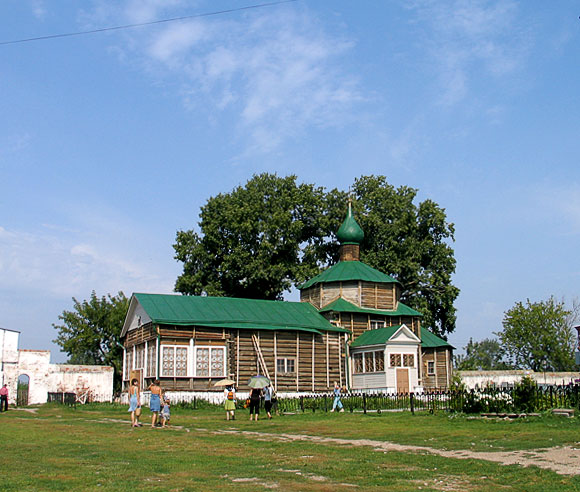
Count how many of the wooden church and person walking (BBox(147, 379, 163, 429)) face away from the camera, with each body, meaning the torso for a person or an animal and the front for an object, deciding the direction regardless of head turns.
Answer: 1

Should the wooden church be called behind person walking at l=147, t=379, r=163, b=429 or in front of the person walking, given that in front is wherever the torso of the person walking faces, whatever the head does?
in front

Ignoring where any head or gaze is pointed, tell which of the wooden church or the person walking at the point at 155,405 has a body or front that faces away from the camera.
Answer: the person walking

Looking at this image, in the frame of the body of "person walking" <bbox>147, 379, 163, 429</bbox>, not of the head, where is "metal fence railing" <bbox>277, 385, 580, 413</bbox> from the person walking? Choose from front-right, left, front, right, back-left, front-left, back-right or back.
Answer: right

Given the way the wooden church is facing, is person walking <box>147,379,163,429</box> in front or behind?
in front

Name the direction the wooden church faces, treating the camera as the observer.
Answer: facing the viewer and to the left of the viewer

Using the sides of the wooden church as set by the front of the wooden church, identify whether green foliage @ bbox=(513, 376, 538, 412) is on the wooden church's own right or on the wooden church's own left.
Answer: on the wooden church's own left

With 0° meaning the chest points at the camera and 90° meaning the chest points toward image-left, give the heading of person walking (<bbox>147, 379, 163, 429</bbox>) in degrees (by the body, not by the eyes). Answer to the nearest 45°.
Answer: approximately 180°
